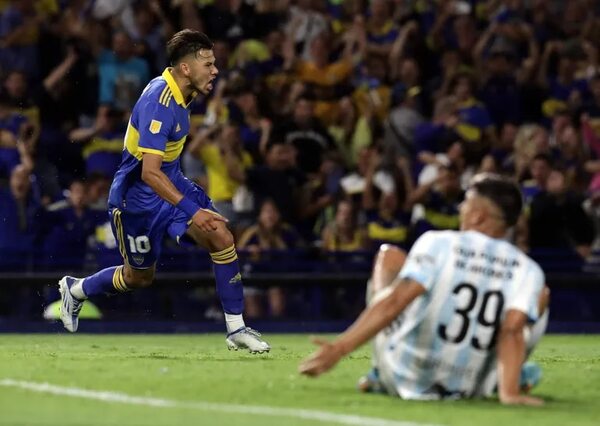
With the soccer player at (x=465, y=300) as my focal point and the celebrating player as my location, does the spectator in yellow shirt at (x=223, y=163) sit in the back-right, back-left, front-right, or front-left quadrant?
back-left

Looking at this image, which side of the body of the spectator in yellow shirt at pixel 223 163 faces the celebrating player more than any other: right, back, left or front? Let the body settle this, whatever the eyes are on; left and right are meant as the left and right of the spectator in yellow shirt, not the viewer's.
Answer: front

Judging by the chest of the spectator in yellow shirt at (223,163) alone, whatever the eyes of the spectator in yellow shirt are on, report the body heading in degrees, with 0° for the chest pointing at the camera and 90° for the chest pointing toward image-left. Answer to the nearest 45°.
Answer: approximately 0°

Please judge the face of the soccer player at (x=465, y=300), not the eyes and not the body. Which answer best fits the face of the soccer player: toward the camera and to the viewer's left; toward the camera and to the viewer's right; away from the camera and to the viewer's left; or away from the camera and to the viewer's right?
away from the camera and to the viewer's left

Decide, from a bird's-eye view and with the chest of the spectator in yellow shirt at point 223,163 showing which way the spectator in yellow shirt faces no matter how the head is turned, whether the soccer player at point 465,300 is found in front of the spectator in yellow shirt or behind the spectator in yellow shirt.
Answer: in front
